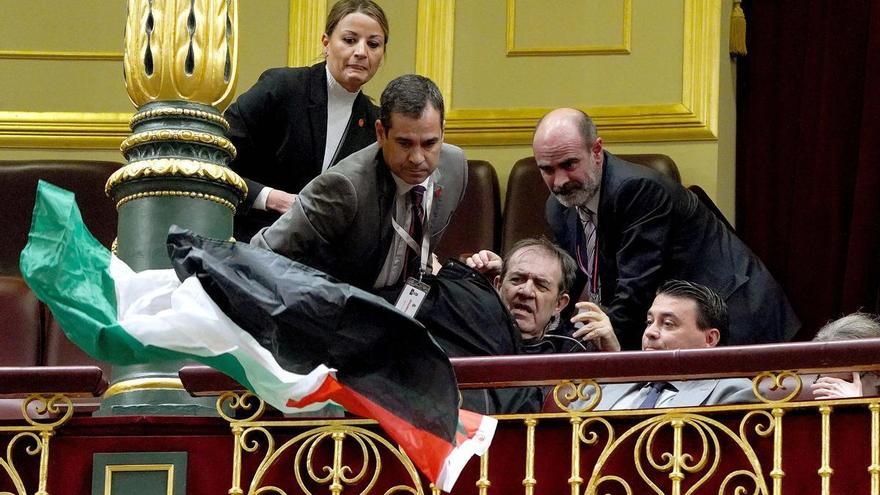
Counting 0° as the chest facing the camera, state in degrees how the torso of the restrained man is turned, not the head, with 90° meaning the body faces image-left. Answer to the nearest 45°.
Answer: approximately 45°
